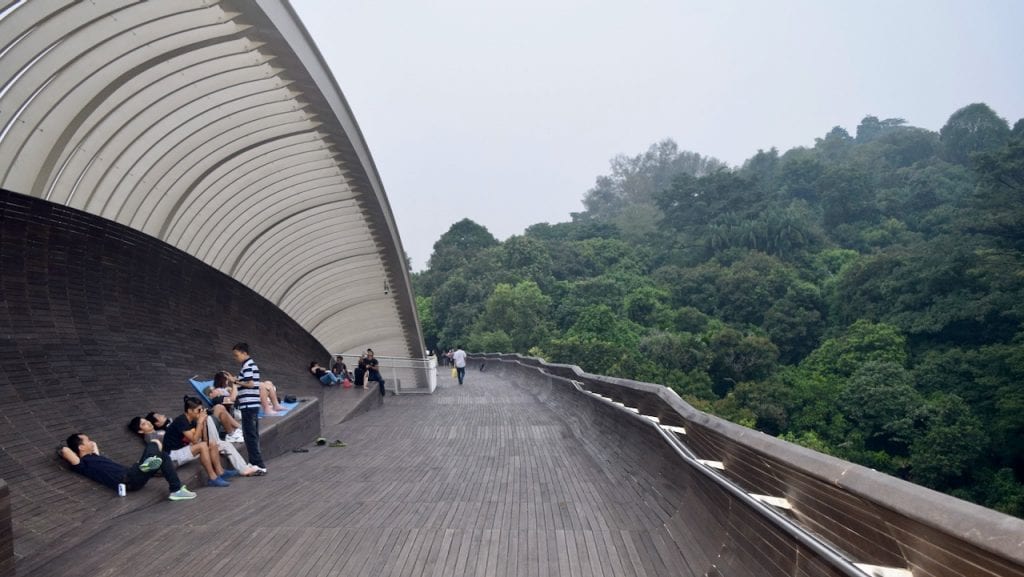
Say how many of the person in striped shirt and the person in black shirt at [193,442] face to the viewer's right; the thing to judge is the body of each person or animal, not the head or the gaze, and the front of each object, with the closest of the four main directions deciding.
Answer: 1

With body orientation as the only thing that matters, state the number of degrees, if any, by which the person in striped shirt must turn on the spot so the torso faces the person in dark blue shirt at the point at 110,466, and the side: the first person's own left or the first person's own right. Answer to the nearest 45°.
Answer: approximately 45° to the first person's own left

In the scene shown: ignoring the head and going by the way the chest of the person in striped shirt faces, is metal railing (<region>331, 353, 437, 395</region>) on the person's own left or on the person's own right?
on the person's own right

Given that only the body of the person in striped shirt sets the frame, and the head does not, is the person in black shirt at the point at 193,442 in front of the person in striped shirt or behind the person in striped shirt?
in front

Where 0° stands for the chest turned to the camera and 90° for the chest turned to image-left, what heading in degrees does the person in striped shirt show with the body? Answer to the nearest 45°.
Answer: approximately 90°

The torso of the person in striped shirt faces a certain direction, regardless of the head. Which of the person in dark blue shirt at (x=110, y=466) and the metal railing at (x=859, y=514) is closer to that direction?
the person in dark blue shirt

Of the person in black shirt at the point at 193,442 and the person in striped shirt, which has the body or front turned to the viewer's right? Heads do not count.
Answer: the person in black shirt

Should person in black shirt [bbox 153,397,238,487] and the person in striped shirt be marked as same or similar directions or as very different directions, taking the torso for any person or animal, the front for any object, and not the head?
very different directions

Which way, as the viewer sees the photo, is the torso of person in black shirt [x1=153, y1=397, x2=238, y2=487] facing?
to the viewer's right
